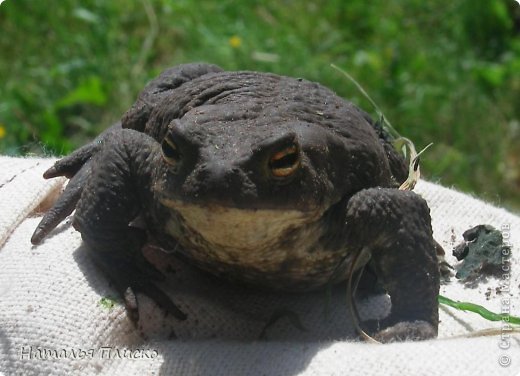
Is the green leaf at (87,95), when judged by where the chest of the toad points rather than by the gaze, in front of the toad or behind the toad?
behind

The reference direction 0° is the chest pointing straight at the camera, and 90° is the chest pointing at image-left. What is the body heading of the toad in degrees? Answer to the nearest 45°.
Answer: approximately 0°

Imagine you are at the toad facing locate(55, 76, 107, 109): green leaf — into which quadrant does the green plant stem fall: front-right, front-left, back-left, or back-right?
back-right

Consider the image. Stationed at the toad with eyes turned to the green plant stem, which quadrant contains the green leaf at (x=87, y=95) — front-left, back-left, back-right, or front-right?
back-left

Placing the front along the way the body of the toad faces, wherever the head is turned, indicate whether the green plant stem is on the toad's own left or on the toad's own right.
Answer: on the toad's own left

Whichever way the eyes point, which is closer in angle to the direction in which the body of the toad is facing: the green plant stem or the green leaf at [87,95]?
the green plant stem
